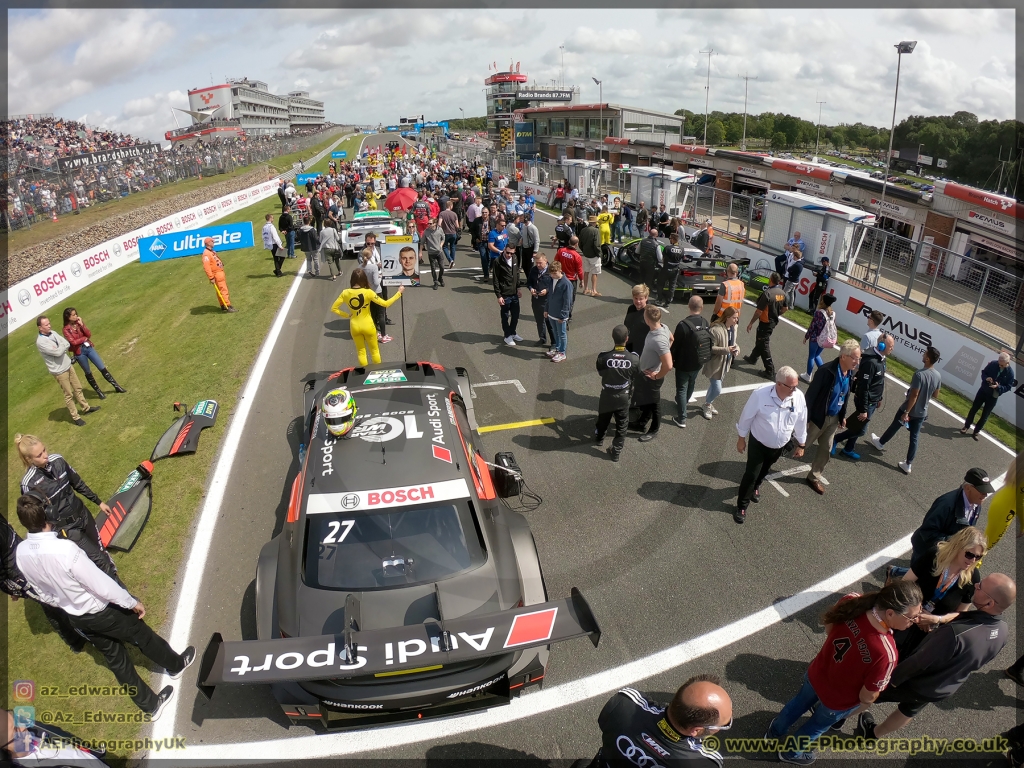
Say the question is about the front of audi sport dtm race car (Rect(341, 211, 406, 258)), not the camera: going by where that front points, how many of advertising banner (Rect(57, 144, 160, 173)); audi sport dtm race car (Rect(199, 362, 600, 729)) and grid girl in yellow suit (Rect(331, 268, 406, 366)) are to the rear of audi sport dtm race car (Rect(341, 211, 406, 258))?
2

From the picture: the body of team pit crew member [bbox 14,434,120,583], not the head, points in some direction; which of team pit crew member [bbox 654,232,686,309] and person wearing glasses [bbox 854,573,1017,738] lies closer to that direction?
the person wearing glasses

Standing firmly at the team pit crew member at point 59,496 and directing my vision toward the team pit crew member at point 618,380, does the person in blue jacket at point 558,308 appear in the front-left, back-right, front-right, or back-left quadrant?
front-left

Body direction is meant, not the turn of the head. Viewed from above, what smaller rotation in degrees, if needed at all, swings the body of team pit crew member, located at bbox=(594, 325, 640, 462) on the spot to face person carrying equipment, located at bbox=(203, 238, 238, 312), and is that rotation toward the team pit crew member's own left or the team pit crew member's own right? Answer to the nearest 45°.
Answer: approximately 45° to the team pit crew member's own left

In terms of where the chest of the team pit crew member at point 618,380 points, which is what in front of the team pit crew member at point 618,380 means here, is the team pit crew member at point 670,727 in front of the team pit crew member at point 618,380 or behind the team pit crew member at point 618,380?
behind

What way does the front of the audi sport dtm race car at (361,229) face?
away from the camera

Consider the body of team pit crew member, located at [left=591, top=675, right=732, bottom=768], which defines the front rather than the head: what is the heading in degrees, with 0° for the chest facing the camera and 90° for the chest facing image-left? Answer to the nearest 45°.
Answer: approximately 225°

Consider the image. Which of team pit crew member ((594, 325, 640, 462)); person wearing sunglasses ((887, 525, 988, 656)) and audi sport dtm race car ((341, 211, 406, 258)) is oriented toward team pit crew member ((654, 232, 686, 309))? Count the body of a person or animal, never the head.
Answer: team pit crew member ((594, 325, 640, 462))

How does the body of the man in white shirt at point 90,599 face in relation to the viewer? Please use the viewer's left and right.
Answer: facing away from the viewer and to the right of the viewer

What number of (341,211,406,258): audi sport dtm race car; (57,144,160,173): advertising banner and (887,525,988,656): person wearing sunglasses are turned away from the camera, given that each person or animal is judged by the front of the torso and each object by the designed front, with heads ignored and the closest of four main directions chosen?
1

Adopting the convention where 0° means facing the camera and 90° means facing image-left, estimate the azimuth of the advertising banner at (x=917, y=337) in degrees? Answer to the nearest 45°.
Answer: approximately 45°

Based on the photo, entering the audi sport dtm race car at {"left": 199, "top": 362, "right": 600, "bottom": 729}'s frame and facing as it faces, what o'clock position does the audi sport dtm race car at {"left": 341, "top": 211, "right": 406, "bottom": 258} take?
the audi sport dtm race car at {"left": 341, "top": 211, "right": 406, "bottom": 258} is roughly at 12 o'clock from the audi sport dtm race car at {"left": 199, "top": 362, "right": 600, "bottom": 729}.

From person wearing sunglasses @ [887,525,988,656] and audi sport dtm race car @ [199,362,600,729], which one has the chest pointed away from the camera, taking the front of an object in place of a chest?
the audi sport dtm race car
